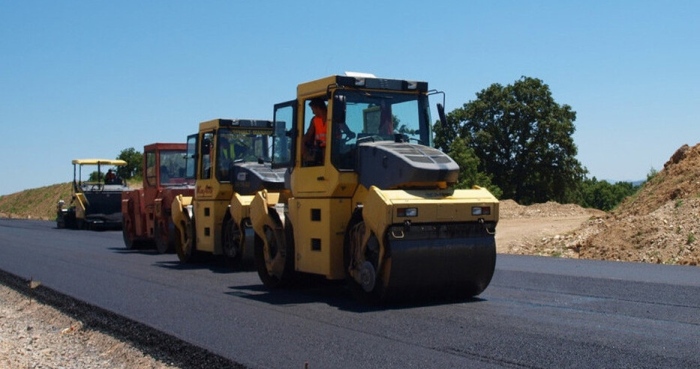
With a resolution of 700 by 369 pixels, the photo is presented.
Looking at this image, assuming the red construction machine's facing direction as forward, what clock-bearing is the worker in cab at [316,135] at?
The worker in cab is roughly at 1 o'clock from the red construction machine.

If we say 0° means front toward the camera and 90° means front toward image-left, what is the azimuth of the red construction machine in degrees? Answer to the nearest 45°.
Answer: approximately 315°

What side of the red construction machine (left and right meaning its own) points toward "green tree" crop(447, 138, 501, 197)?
left

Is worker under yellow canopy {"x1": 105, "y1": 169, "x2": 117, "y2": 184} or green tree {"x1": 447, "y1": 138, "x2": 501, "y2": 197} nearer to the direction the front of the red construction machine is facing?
the green tree

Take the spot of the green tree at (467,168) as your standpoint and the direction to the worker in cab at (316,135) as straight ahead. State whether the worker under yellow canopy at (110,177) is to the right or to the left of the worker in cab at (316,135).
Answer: right

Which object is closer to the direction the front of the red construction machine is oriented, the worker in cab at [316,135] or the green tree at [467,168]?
the worker in cab

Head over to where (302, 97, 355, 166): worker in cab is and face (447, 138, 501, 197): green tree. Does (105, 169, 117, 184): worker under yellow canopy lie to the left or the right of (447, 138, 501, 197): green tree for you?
left

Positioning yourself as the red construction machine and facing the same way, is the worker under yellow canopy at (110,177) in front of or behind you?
behind
